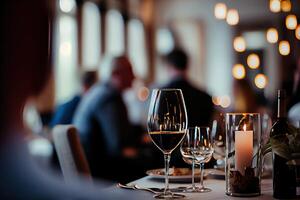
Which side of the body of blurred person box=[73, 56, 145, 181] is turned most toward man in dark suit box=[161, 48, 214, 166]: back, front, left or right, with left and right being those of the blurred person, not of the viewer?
front

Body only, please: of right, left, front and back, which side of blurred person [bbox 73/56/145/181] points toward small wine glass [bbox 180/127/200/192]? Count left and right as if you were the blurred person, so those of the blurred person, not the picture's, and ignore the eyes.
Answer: right

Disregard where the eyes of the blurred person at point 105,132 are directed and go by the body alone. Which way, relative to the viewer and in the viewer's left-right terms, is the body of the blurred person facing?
facing to the right of the viewer

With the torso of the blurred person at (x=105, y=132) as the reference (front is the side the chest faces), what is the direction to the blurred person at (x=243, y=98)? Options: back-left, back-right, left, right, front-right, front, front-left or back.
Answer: front-left

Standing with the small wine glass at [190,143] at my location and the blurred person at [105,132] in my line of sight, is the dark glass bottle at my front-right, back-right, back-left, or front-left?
back-right

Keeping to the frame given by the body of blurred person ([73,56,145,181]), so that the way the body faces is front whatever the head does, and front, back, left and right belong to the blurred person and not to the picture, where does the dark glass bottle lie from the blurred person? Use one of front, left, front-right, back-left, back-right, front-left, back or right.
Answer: right

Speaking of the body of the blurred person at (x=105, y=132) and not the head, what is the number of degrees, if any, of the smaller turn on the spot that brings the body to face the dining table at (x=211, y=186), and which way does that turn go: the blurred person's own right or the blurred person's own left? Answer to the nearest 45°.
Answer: approximately 90° to the blurred person's own right

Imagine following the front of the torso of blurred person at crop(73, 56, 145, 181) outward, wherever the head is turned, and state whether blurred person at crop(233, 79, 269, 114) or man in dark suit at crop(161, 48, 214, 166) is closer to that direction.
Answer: the man in dark suit

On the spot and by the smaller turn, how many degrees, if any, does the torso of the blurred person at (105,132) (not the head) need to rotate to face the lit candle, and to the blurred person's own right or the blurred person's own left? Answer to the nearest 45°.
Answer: approximately 90° to the blurred person's own right

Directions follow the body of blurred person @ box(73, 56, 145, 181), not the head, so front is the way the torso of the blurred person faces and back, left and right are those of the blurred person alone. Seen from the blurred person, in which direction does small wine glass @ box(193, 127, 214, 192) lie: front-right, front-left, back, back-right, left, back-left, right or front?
right

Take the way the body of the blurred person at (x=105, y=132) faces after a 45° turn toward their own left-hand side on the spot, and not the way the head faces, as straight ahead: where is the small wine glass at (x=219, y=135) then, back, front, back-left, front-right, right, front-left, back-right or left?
back-right
